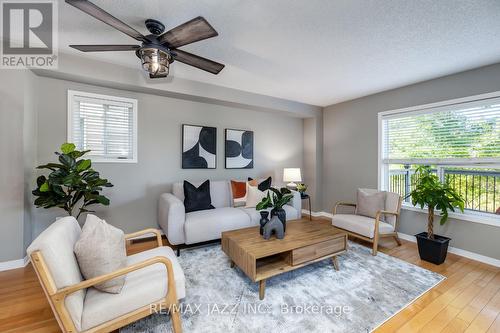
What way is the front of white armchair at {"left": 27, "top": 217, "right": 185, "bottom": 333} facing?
to the viewer's right

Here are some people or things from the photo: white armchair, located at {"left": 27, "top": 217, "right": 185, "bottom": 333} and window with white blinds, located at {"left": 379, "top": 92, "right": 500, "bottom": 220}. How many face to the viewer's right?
1

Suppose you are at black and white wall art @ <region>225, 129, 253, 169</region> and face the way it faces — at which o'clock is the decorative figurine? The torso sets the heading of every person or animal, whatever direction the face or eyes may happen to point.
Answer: The decorative figurine is roughly at 1 o'clock from the black and white wall art.

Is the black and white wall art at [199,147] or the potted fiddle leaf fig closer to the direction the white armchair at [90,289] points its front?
the black and white wall art

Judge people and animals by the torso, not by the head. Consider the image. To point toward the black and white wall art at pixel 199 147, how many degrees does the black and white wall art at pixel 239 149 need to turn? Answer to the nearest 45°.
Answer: approximately 90° to its right

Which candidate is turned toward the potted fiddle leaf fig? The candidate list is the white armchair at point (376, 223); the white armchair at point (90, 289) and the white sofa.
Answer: the white armchair at point (376, 223)

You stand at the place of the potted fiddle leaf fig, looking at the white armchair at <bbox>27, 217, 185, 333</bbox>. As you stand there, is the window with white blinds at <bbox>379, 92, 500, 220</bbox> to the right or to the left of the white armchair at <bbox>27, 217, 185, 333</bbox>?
left

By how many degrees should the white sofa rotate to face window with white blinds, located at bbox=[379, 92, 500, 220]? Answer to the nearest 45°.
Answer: approximately 45° to its left
